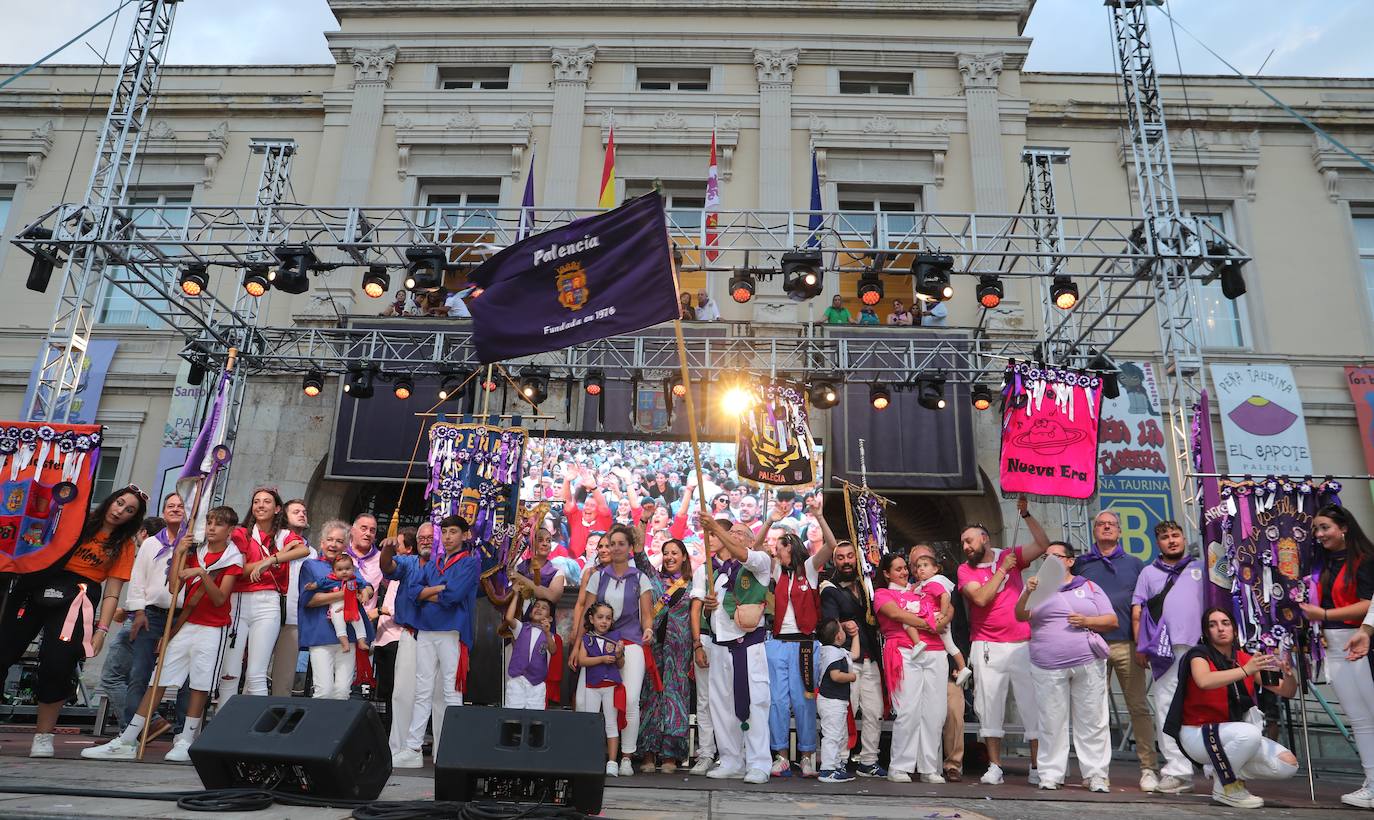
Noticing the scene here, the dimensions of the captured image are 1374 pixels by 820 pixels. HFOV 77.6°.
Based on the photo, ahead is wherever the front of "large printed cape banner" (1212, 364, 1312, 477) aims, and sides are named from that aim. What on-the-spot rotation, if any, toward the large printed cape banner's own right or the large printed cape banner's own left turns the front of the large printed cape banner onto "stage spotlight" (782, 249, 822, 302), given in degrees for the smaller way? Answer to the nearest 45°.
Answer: approximately 45° to the large printed cape banner's own right

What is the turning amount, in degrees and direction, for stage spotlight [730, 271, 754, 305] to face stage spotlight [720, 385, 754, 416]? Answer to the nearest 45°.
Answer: approximately 180°

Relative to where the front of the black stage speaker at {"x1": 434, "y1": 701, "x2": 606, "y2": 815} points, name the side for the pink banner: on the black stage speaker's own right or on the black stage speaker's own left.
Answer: on the black stage speaker's own right

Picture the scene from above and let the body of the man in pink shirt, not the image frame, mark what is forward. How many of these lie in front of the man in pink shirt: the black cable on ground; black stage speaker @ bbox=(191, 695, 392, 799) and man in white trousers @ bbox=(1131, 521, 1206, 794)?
2

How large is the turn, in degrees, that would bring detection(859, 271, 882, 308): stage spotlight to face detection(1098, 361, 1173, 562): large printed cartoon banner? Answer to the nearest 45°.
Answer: approximately 135° to its left

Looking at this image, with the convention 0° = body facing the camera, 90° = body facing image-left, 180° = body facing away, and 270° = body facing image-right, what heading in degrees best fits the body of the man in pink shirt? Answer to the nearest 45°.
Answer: approximately 45°

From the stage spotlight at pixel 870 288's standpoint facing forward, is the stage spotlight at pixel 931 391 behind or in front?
behind
